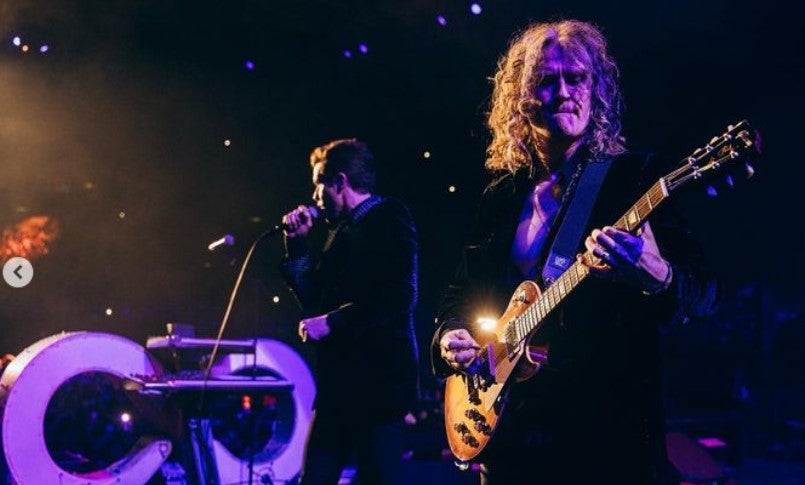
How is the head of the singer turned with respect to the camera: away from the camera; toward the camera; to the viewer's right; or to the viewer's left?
to the viewer's left

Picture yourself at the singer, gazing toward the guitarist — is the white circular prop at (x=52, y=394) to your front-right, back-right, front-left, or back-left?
back-right

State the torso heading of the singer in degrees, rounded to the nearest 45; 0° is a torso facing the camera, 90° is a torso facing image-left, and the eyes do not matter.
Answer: approximately 90°

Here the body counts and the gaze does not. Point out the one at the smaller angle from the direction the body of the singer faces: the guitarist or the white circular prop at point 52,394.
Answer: the white circular prop
